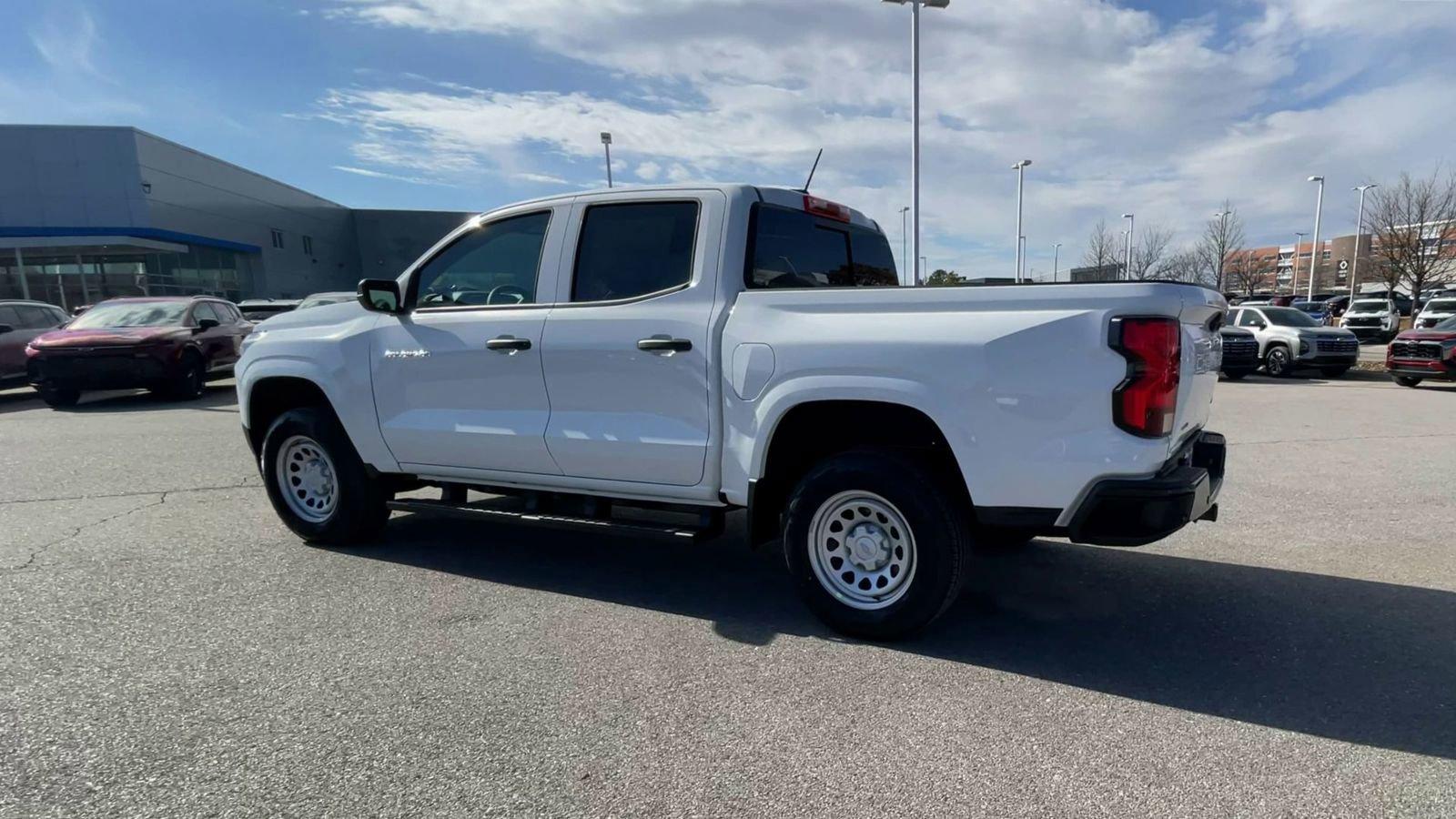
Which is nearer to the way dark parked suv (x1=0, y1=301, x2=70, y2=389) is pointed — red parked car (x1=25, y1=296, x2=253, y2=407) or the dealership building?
the red parked car

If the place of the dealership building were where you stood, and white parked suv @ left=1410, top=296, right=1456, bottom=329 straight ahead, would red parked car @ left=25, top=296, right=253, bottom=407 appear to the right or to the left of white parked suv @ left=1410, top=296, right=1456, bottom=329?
right

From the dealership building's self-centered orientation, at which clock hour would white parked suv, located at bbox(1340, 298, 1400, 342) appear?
The white parked suv is roughly at 10 o'clock from the dealership building.

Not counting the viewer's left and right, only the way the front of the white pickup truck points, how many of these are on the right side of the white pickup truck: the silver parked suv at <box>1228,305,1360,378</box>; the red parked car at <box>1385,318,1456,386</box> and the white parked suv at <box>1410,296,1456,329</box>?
3

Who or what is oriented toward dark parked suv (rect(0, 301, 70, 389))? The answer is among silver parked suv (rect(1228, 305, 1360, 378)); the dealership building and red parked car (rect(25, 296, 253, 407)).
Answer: the dealership building

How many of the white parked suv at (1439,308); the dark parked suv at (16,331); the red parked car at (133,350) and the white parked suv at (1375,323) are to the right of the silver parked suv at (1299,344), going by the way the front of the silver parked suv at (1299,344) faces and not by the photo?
2

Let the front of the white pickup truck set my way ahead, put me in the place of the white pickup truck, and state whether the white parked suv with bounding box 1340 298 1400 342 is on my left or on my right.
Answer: on my right

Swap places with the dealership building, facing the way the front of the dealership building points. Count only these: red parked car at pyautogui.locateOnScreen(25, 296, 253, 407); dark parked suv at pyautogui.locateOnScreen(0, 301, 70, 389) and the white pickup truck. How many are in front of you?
3

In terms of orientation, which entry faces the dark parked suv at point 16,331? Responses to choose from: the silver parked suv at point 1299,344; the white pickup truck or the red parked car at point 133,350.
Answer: the white pickup truck

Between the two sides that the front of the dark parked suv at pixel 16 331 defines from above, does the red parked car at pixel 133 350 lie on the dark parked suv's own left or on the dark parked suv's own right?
on the dark parked suv's own left

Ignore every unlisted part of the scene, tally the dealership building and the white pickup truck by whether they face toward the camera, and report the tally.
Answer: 1

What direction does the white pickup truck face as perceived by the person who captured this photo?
facing away from the viewer and to the left of the viewer
